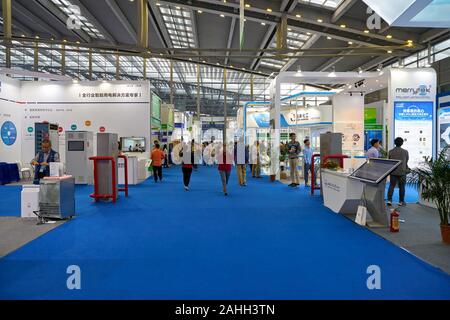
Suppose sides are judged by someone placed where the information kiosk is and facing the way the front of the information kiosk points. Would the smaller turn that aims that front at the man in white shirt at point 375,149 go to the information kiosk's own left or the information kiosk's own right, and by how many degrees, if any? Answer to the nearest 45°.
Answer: approximately 135° to the information kiosk's own right

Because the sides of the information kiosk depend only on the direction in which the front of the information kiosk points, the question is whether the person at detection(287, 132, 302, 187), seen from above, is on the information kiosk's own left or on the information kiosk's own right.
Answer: on the information kiosk's own right

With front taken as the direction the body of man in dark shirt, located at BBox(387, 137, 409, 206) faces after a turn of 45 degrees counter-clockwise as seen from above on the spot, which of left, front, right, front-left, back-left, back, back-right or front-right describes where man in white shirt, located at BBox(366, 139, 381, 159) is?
front

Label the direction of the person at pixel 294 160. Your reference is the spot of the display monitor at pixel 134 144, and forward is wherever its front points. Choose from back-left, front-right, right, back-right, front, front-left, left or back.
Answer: front-left

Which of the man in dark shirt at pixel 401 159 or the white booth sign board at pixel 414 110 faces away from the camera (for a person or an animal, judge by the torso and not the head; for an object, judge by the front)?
the man in dark shirt

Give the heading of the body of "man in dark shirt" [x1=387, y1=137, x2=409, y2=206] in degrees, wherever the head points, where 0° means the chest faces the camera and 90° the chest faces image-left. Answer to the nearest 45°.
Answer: approximately 180°

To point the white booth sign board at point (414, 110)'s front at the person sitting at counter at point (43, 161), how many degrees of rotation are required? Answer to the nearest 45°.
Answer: approximately 45° to its right

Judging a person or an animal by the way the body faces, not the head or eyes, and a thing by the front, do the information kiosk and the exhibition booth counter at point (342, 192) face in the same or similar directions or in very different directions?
same or similar directions

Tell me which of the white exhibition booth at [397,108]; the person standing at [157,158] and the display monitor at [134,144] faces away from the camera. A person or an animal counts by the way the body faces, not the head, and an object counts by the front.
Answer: the person standing

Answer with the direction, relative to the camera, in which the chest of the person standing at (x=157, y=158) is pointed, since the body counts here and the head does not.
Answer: away from the camera

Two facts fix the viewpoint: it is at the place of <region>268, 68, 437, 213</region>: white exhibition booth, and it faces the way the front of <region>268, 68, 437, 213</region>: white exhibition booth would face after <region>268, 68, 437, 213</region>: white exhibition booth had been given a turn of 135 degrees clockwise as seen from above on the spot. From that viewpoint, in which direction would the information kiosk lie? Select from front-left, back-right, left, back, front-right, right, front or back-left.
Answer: back

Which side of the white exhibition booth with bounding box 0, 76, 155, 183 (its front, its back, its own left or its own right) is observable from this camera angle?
front

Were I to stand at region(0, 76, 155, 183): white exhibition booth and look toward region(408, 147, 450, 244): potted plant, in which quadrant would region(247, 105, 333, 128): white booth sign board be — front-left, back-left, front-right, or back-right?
front-left
